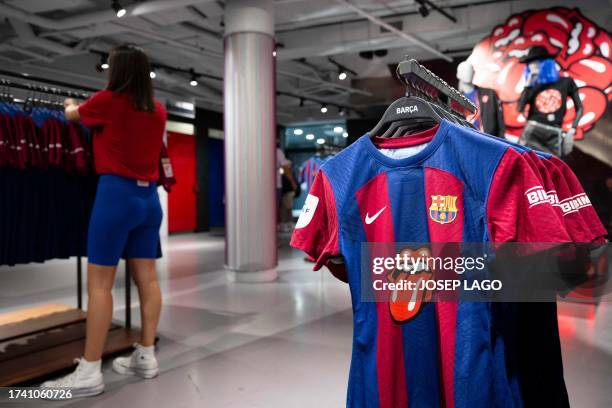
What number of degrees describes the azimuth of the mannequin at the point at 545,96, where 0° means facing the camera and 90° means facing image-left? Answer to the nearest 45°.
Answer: approximately 45°

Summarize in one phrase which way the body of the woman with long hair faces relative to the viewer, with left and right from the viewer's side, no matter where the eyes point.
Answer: facing away from the viewer and to the left of the viewer

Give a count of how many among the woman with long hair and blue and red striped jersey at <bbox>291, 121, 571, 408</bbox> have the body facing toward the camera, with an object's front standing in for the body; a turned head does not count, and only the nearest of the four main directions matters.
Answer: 1

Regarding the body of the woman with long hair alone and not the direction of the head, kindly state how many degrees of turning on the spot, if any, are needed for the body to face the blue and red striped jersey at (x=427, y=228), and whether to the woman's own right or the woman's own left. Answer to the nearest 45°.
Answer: approximately 180°

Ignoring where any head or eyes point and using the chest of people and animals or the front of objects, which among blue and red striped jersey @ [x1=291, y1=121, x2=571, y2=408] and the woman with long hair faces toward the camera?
the blue and red striped jersey

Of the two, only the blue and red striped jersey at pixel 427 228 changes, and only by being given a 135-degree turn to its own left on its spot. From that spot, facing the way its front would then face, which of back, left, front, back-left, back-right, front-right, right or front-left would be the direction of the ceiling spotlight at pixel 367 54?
front-left

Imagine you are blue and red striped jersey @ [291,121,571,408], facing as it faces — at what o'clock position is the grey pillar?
The grey pillar is roughly at 5 o'clock from the blue and red striped jersey.

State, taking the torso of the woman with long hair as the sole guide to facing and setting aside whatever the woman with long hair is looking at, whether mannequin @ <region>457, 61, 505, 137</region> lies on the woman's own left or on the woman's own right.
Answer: on the woman's own right

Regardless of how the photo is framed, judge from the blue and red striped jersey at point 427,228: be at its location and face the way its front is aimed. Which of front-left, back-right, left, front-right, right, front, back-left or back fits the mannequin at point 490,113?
back

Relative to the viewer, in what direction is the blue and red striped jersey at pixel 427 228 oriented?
toward the camera
